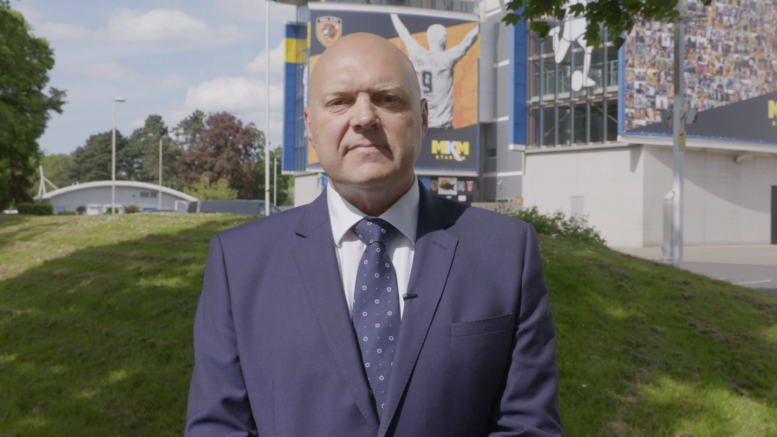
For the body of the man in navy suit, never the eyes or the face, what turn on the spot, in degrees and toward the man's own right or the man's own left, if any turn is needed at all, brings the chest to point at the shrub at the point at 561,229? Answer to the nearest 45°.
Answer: approximately 180°

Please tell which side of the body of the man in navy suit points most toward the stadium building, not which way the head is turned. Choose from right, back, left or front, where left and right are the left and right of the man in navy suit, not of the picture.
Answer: back

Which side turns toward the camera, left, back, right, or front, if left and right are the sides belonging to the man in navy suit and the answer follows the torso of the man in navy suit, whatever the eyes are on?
front

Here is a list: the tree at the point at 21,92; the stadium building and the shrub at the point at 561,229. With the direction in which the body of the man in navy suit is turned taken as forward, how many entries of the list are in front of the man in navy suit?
0

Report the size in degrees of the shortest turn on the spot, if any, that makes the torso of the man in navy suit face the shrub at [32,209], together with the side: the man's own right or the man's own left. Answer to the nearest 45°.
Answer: approximately 135° to the man's own right

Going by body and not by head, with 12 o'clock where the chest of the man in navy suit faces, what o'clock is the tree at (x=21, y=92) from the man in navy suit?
The tree is roughly at 5 o'clock from the man in navy suit.

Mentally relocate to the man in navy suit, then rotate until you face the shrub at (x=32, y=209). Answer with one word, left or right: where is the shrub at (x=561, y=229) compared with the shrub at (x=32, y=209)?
right

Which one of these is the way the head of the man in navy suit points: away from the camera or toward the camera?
toward the camera

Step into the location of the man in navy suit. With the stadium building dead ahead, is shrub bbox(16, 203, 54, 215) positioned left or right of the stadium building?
left

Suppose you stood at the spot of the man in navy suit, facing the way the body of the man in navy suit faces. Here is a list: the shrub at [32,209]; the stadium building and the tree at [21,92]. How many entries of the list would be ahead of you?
0
